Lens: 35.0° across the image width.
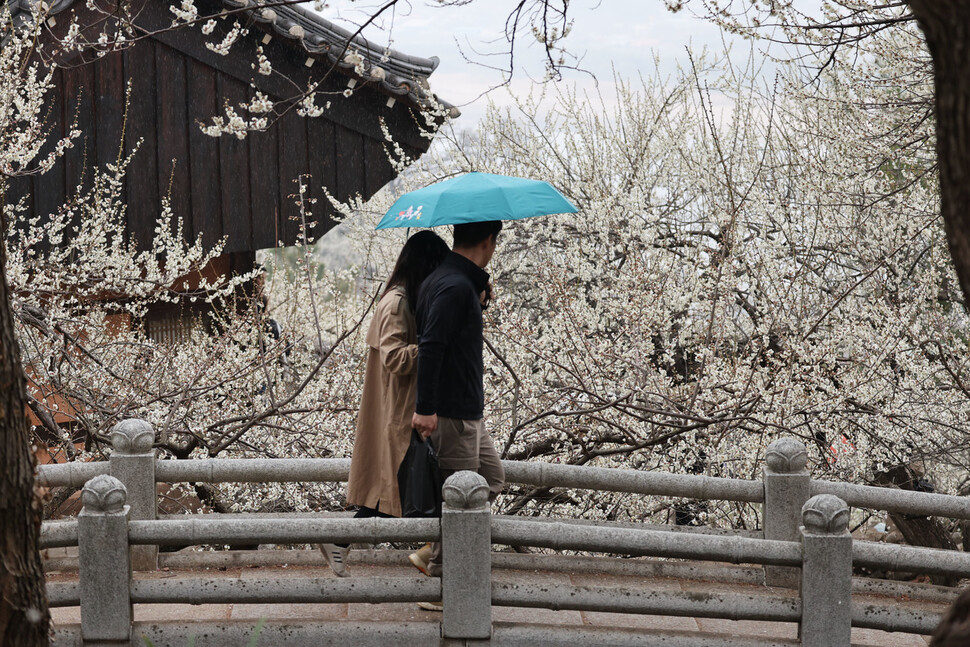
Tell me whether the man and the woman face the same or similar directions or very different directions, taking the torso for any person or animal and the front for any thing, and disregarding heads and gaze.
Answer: same or similar directions

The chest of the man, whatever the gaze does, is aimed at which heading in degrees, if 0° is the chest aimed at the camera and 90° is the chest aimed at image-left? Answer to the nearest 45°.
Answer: approximately 270°

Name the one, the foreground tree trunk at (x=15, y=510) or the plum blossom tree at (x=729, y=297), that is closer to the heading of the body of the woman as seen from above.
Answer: the plum blossom tree

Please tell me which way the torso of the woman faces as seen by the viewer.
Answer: to the viewer's right

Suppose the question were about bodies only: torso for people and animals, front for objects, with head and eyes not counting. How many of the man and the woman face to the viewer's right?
2

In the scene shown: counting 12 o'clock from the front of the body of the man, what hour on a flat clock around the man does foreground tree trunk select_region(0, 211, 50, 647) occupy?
The foreground tree trunk is roughly at 4 o'clock from the man.

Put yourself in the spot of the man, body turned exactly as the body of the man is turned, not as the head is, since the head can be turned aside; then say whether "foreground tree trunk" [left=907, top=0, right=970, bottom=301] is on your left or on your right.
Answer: on your right
